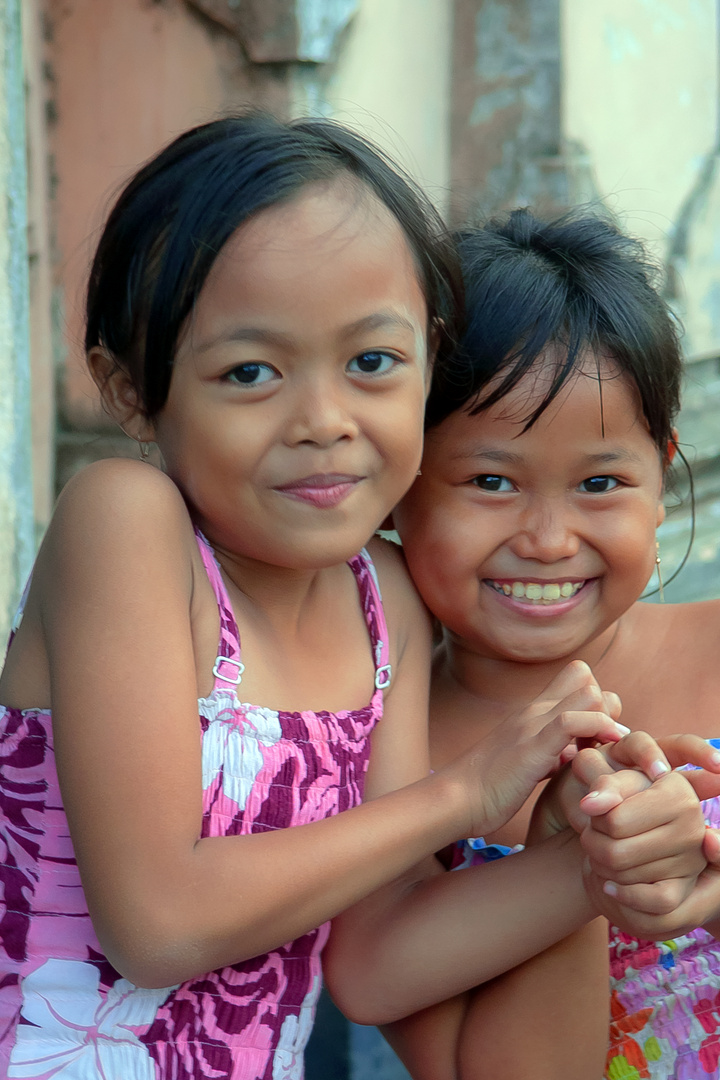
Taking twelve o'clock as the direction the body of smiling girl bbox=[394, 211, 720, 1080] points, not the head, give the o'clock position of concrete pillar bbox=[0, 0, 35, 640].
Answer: The concrete pillar is roughly at 4 o'clock from the smiling girl.

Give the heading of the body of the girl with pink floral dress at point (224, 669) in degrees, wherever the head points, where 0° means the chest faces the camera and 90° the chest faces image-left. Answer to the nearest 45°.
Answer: approximately 315°

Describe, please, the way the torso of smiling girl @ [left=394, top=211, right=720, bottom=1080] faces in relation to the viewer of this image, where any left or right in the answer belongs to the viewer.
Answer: facing the viewer

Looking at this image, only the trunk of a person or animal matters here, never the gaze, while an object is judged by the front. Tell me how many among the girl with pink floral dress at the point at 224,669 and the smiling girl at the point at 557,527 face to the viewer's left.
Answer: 0
